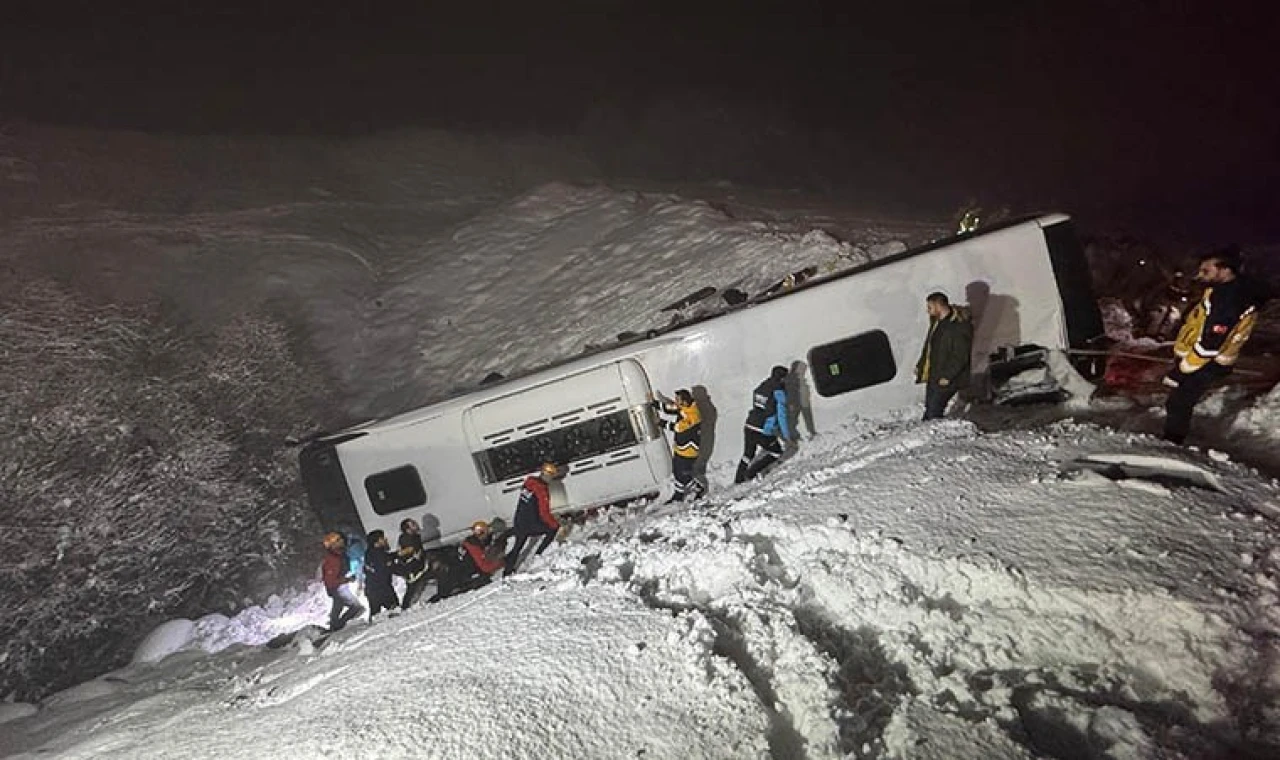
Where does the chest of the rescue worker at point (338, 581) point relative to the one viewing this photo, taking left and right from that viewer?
facing to the right of the viewer

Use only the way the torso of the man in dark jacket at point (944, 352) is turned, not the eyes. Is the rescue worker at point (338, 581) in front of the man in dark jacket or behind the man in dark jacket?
in front

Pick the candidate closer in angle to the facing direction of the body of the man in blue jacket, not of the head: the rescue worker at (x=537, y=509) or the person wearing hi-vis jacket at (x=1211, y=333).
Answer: the person wearing hi-vis jacket

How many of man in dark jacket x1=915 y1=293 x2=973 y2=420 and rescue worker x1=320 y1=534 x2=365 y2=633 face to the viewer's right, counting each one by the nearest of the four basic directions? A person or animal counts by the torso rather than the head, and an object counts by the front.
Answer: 1

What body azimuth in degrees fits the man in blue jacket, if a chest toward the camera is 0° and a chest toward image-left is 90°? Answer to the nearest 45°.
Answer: approximately 225°

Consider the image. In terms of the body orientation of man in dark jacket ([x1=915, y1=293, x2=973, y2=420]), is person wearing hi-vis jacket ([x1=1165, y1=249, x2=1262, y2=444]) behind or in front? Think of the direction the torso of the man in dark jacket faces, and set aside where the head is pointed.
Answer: behind

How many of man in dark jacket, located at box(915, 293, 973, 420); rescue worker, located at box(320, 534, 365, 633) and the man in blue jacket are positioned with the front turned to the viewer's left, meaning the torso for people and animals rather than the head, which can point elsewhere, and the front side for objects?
1

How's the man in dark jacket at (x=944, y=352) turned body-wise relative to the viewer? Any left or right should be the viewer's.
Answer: facing to the left of the viewer

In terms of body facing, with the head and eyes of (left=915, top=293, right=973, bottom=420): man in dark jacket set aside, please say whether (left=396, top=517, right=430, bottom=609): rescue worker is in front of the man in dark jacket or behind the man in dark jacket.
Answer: in front

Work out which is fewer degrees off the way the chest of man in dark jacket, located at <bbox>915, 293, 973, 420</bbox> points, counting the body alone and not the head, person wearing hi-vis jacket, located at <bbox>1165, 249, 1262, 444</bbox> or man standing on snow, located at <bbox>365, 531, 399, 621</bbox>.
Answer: the man standing on snow

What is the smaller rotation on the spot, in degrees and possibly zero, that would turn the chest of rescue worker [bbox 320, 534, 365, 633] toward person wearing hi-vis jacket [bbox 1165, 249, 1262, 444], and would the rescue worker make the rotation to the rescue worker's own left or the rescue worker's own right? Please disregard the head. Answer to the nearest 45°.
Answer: approximately 45° to the rescue worker's own right

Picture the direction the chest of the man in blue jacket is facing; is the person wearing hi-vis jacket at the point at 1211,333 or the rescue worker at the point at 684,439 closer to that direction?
the person wearing hi-vis jacket

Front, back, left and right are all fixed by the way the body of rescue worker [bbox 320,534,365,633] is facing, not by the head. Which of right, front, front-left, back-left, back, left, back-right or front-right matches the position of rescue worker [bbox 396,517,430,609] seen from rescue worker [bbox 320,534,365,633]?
front-right
